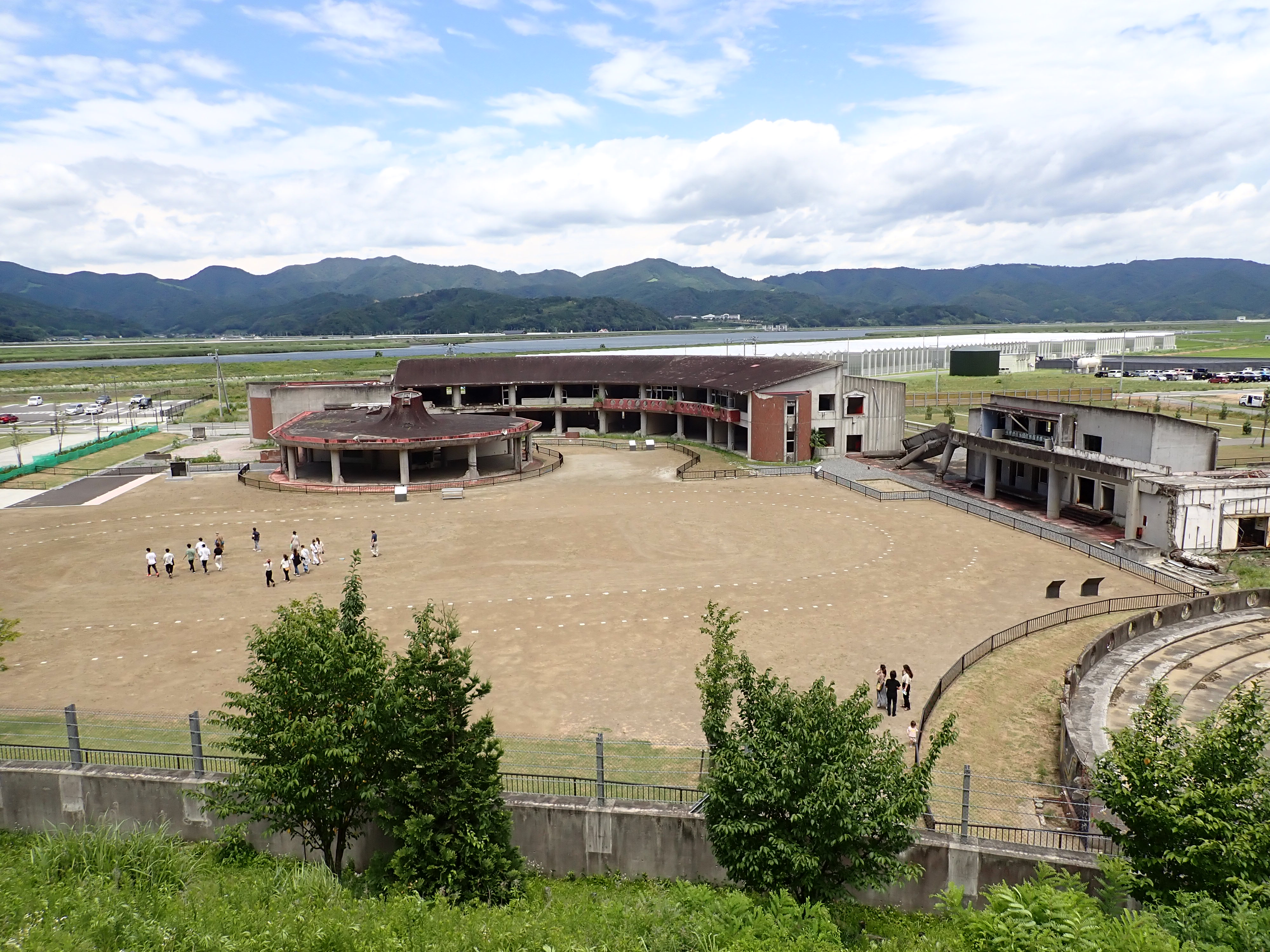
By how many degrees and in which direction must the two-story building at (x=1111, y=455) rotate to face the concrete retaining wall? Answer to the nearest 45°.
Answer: approximately 45° to its left

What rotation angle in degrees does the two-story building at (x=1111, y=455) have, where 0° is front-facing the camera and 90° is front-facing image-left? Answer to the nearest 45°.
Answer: approximately 45°

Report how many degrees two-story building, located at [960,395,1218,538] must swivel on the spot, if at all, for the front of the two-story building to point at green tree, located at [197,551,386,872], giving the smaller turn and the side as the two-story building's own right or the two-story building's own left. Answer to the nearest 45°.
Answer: approximately 45° to the two-story building's own left

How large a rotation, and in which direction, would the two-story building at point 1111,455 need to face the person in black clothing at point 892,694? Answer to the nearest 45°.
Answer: approximately 45° to its left

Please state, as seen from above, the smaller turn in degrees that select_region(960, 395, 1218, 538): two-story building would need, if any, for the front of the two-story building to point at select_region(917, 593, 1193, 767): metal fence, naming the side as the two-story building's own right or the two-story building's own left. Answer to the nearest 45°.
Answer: approximately 45° to the two-story building's own left

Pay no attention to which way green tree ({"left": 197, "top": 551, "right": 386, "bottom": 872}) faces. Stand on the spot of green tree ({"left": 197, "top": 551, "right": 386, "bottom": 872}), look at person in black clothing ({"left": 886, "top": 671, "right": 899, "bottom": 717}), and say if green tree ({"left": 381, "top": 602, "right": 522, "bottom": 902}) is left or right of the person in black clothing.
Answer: right
